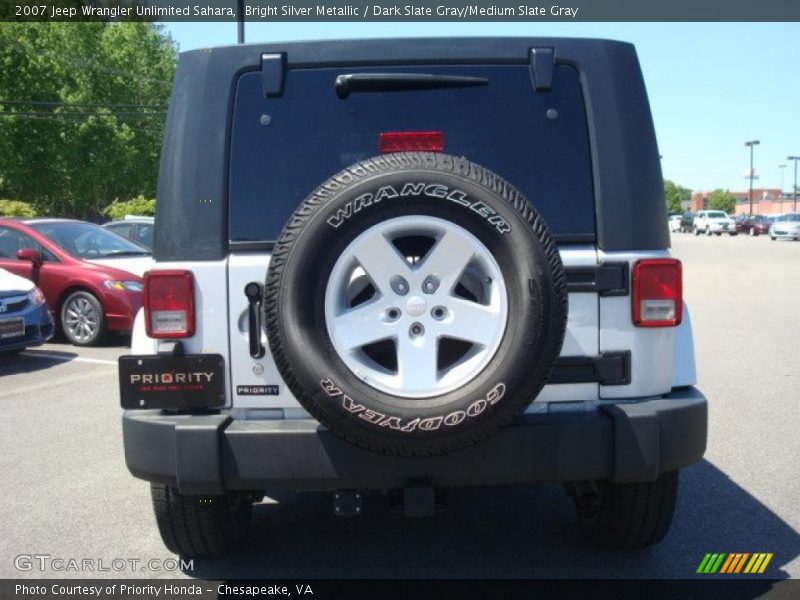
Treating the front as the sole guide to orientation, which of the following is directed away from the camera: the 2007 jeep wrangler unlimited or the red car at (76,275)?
the 2007 jeep wrangler unlimited

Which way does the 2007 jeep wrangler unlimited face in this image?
away from the camera

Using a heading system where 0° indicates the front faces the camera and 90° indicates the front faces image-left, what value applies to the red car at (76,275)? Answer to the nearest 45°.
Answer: approximately 315°

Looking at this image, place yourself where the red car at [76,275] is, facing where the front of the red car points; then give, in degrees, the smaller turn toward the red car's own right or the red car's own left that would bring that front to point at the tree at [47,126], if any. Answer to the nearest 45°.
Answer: approximately 135° to the red car's own left

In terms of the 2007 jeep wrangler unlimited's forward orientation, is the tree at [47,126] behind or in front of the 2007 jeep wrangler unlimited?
in front

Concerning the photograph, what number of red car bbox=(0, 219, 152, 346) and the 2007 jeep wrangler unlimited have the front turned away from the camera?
1
